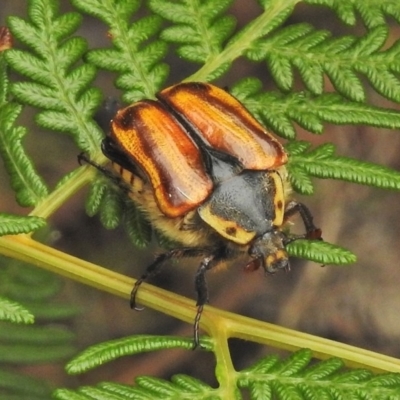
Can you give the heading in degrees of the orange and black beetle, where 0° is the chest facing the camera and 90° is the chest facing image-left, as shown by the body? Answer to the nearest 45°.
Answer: approximately 315°
